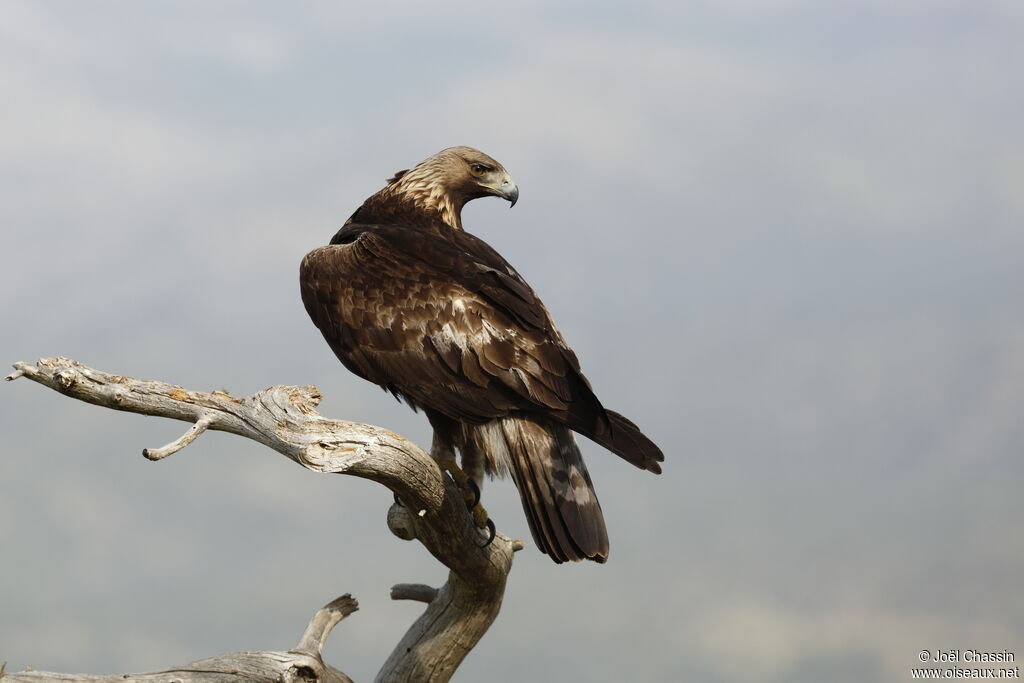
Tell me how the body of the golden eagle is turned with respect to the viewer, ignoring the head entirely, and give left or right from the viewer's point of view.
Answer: facing away from the viewer and to the left of the viewer
